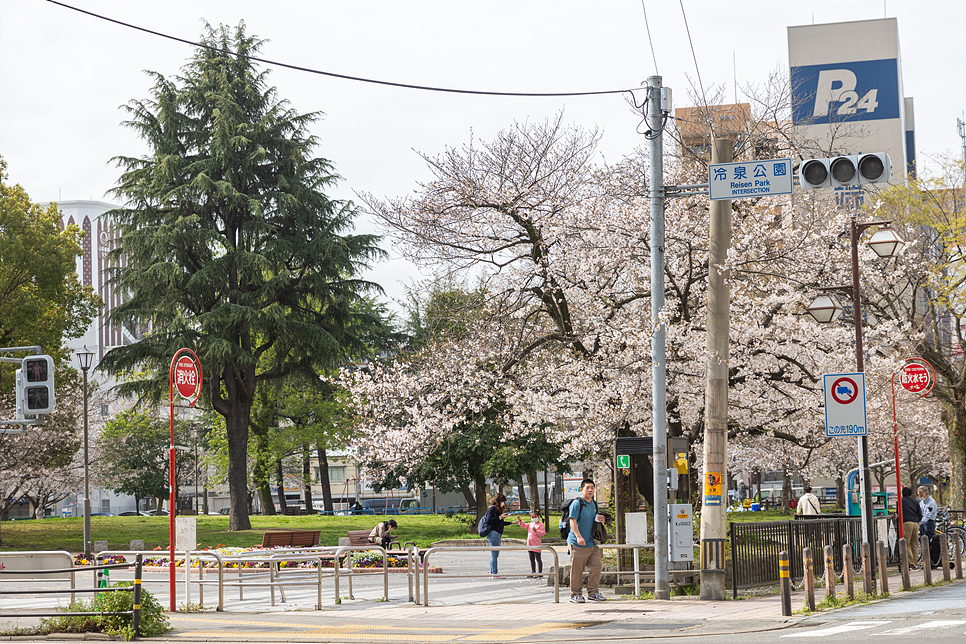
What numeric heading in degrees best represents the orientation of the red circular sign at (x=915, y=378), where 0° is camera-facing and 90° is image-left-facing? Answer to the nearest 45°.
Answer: approximately 0°

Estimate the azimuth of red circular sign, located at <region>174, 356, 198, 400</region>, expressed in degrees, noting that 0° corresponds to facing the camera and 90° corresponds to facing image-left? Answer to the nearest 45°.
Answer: approximately 315°

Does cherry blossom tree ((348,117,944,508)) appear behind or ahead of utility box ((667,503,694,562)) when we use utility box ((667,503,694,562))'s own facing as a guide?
behind

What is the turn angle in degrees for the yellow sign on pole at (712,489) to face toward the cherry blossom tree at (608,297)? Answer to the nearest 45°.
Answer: approximately 180°

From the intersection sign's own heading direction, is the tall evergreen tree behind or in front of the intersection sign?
behind

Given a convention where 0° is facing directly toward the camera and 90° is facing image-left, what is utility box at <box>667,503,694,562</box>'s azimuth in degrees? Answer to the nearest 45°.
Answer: approximately 0°
